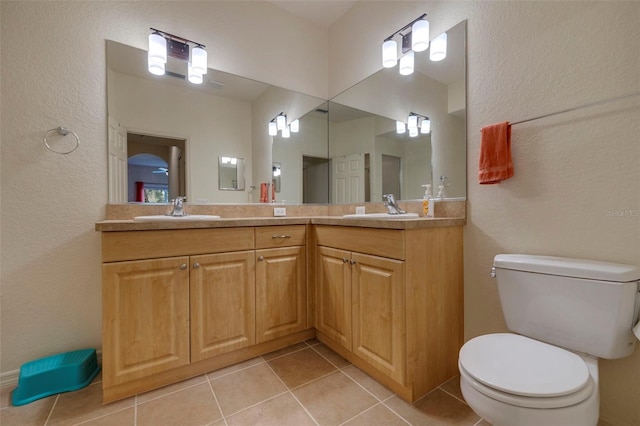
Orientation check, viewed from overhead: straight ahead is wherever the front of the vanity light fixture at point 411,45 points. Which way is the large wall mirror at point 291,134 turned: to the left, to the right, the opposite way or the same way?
to the left

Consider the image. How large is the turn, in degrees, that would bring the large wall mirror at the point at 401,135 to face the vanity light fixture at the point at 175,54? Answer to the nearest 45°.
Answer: approximately 45° to its right

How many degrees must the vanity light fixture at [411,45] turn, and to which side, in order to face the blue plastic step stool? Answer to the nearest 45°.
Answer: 0° — it already faces it
